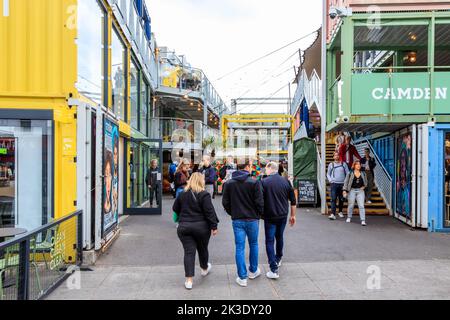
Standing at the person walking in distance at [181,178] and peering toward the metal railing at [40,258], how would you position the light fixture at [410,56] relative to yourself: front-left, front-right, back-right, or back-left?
front-left

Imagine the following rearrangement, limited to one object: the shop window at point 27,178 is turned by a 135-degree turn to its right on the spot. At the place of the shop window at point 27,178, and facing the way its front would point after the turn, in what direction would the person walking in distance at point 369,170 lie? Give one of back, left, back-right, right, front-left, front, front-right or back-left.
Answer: back-right

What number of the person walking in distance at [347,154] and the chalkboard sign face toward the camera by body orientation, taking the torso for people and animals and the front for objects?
2

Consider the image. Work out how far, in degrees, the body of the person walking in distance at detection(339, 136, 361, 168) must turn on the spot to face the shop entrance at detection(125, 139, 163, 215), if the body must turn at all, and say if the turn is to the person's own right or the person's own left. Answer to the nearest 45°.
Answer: approximately 90° to the person's own right

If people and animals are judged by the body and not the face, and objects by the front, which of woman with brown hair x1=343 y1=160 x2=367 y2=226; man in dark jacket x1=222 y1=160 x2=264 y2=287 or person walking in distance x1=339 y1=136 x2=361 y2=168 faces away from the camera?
the man in dark jacket

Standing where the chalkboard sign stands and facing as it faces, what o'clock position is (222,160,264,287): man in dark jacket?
The man in dark jacket is roughly at 12 o'clock from the chalkboard sign.

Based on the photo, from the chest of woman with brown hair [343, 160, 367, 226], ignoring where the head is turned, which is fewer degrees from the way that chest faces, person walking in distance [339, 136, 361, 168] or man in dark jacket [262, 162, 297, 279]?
the man in dark jacket

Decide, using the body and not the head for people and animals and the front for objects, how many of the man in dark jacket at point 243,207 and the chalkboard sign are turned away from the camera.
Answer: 1

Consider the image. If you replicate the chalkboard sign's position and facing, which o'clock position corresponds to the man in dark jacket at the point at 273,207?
The man in dark jacket is roughly at 12 o'clock from the chalkboard sign.

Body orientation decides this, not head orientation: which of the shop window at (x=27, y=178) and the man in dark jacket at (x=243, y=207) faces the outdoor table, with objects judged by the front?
the shop window

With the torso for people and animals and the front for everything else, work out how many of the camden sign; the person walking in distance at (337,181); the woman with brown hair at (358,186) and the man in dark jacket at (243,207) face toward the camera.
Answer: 3

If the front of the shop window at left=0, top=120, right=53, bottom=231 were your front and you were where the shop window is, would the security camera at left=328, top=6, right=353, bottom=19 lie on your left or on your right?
on your left

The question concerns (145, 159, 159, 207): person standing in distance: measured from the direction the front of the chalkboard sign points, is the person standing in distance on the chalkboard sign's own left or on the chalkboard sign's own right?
on the chalkboard sign's own right

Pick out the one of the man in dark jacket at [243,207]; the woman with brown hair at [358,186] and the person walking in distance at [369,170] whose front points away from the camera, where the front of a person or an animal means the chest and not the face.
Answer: the man in dark jacket

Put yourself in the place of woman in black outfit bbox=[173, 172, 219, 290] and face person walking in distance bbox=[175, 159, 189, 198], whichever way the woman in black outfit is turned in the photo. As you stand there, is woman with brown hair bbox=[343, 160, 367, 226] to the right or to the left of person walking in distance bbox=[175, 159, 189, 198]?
right
